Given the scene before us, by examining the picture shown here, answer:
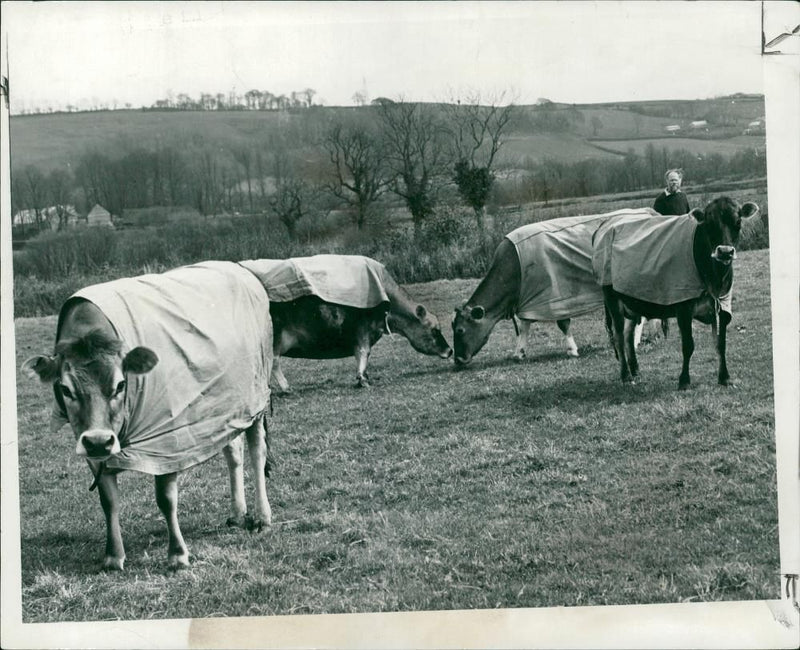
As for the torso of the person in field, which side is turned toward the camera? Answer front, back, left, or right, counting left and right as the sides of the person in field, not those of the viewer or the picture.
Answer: front

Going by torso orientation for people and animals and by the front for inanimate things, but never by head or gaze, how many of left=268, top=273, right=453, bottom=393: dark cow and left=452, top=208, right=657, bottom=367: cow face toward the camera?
0

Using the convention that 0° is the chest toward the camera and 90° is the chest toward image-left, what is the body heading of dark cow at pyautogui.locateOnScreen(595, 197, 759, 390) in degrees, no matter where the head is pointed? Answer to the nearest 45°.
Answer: approximately 315°

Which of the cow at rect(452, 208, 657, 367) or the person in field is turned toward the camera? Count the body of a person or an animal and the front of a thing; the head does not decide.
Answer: the person in field

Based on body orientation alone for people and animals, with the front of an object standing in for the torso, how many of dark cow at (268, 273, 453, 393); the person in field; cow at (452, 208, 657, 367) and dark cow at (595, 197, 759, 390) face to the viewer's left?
1

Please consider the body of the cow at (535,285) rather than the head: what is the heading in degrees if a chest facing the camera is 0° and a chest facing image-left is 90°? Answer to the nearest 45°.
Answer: approximately 90°

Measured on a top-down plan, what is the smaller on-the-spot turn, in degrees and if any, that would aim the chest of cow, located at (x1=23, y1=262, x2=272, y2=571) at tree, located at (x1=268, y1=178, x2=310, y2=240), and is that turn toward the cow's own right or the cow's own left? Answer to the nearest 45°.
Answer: approximately 180°

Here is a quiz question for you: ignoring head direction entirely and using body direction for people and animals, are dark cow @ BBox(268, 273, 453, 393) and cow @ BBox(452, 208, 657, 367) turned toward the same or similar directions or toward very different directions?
very different directions

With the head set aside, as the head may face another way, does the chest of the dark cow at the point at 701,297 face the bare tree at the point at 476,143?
no

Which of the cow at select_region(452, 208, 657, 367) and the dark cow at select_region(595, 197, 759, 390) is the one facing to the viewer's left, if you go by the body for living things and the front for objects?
the cow

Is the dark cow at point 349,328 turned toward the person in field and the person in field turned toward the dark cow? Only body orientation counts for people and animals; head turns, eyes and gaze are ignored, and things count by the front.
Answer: no

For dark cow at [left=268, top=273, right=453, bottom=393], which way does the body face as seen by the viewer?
to the viewer's right

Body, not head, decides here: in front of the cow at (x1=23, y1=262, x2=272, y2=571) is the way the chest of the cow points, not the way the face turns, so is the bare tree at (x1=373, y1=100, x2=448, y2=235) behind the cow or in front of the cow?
behind

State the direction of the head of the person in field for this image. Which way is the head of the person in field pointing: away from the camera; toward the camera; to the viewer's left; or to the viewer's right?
toward the camera
